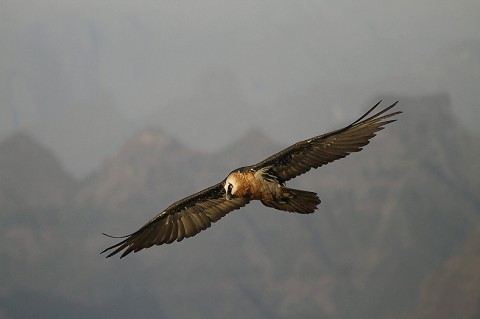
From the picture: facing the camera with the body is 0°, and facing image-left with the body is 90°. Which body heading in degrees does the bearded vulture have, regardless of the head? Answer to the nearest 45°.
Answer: approximately 45°
